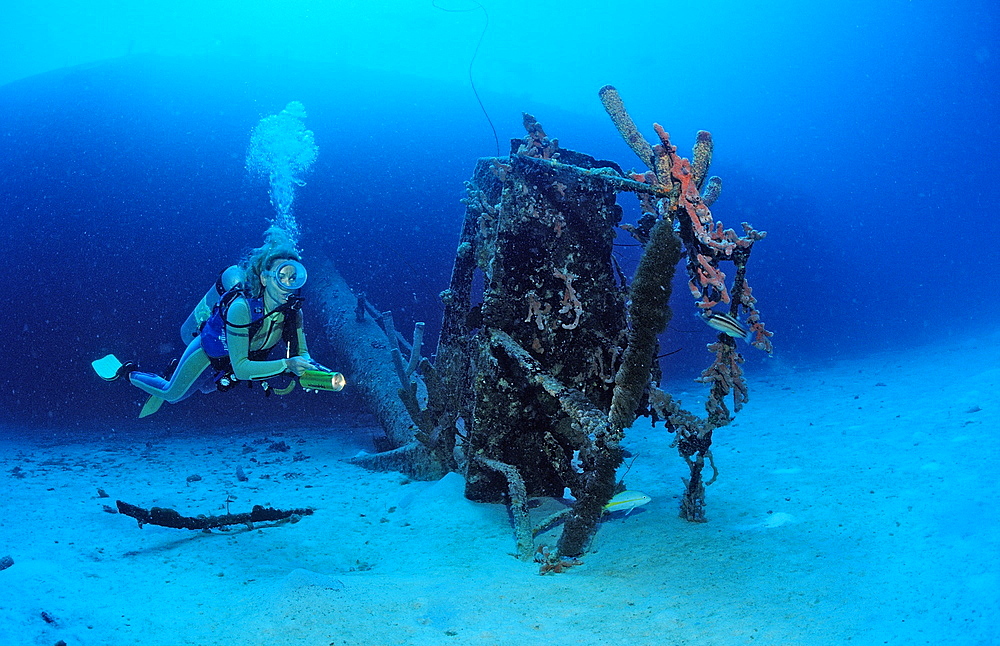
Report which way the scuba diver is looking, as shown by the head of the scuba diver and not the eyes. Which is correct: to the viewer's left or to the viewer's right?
to the viewer's right

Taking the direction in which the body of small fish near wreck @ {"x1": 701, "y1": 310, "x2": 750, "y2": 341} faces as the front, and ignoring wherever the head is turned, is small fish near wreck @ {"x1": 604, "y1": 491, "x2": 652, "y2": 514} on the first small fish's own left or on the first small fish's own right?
on the first small fish's own left
